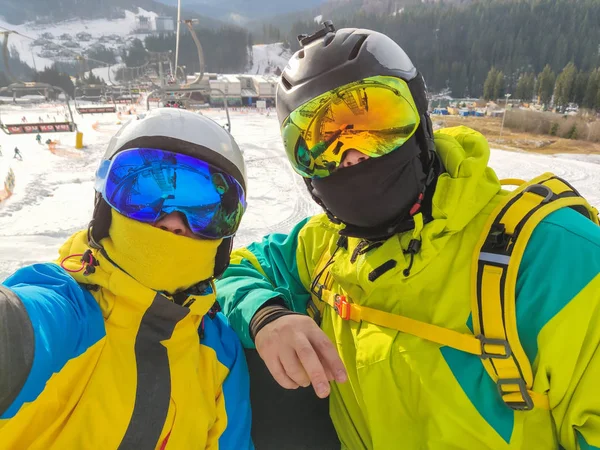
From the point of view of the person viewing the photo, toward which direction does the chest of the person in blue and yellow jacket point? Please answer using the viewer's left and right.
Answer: facing the viewer

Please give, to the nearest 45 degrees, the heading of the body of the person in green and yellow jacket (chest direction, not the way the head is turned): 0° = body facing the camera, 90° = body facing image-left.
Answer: approximately 45°

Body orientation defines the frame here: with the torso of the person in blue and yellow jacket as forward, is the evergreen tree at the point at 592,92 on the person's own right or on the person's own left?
on the person's own left

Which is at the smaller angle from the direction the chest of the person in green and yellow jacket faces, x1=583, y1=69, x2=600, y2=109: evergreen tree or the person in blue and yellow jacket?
the person in blue and yellow jacket

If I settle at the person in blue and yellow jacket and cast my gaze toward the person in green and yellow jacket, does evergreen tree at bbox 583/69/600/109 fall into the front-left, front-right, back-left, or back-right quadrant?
front-left

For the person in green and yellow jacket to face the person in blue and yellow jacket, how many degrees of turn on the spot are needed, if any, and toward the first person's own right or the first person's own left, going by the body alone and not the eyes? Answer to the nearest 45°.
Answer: approximately 45° to the first person's own right

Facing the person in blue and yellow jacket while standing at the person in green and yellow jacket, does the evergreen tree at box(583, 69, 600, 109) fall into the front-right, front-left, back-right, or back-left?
back-right

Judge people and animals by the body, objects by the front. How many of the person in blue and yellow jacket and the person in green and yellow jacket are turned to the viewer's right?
0

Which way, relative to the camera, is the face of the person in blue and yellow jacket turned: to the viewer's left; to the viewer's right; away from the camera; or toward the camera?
toward the camera

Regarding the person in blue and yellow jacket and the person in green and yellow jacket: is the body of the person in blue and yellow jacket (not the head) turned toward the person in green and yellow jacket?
no

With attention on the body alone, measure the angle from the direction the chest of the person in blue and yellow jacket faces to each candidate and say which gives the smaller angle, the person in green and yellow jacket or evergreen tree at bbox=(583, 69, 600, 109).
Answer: the person in green and yellow jacket
